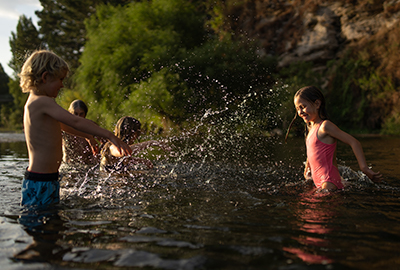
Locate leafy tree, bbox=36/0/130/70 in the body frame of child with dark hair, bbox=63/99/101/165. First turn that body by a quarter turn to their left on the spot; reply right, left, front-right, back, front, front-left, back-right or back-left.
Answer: front-left

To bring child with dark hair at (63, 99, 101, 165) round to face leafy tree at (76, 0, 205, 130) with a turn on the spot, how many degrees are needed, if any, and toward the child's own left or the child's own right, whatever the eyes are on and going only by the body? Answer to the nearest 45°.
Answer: approximately 135° to the child's own left

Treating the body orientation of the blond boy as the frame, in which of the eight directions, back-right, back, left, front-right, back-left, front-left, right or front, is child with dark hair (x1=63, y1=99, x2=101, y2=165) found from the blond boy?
left

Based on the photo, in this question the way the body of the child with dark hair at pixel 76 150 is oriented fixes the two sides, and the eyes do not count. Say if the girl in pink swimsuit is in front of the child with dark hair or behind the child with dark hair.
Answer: in front

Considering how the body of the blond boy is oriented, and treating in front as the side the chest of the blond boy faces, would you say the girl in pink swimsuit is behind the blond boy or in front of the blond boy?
in front

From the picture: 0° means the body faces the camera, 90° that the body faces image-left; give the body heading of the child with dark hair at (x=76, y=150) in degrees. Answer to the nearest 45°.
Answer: approximately 315°

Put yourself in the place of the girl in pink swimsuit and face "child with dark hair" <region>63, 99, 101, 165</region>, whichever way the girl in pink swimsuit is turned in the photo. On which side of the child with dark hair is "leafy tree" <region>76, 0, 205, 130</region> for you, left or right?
right

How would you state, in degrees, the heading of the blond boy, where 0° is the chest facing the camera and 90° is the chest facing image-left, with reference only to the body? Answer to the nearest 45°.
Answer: approximately 270°

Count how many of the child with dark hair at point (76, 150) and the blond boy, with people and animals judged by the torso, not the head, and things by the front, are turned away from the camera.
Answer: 0

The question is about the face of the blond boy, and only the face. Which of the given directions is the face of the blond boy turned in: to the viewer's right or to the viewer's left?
to the viewer's right

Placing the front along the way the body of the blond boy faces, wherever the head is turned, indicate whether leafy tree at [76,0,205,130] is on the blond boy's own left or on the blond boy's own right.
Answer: on the blond boy's own left

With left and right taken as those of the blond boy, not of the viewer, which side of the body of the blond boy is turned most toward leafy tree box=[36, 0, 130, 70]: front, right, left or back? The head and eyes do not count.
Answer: left
